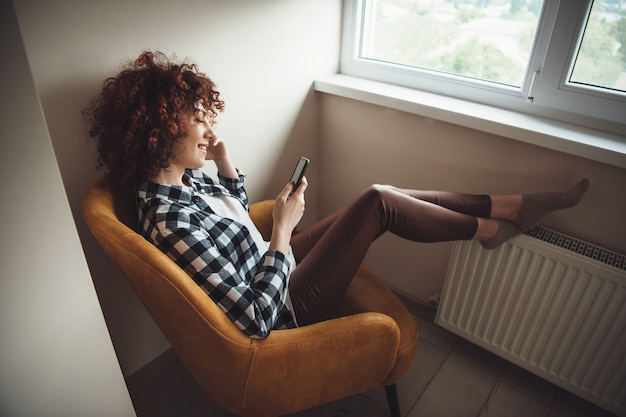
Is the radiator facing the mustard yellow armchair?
yes

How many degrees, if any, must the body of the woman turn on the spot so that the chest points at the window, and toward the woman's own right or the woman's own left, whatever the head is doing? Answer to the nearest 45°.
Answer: approximately 45° to the woman's own left

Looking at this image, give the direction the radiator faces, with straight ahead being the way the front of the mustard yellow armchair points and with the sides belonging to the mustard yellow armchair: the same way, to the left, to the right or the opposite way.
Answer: the opposite way

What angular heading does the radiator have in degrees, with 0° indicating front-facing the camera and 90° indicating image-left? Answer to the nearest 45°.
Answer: approximately 45°

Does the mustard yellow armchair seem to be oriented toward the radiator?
yes

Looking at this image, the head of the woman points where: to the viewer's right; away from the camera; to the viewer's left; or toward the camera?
to the viewer's right

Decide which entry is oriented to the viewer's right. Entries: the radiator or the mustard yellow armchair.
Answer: the mustard yellow armchair

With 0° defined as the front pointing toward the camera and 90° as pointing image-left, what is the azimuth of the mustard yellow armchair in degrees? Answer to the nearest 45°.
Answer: approximately 270°

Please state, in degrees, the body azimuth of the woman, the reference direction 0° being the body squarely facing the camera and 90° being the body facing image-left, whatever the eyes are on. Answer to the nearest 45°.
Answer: approximately 270°

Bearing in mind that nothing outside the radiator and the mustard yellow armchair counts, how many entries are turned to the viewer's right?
1
